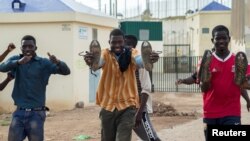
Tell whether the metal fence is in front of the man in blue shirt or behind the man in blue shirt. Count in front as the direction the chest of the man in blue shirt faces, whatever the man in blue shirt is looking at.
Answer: behind

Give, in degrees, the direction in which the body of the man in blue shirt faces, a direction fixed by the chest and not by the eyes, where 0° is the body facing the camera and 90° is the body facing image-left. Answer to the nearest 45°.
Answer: approximately 0°
